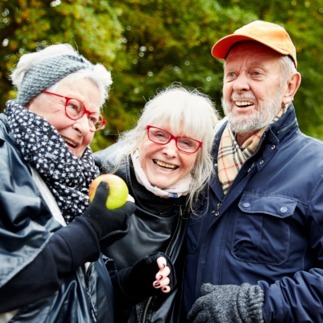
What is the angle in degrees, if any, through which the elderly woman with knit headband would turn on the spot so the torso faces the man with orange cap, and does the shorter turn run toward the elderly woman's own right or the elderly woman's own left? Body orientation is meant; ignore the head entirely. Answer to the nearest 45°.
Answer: approximately 90° to the elderly woman's own left

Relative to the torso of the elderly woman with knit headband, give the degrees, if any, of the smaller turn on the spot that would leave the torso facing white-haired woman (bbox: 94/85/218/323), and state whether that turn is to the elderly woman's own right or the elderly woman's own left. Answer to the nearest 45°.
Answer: approximately 90° to the elderly woman's own left
